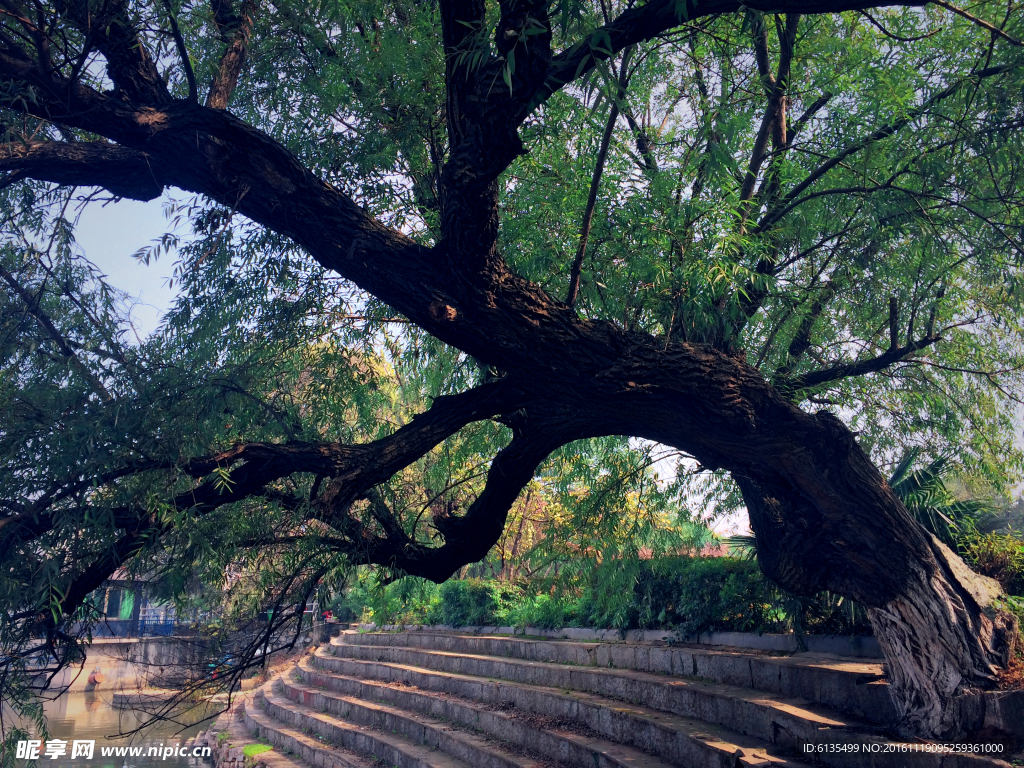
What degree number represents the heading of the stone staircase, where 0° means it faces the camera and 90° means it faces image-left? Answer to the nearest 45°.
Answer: approximately 45°

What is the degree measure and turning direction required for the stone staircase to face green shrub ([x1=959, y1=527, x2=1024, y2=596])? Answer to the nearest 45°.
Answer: approximately 90° to its left
